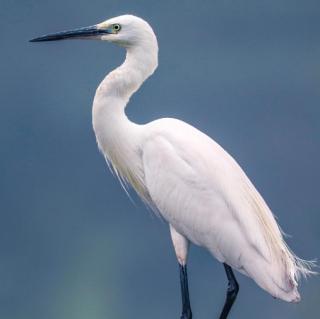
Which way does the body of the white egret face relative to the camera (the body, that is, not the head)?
to the viewer's left
